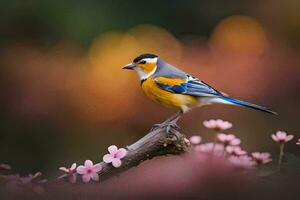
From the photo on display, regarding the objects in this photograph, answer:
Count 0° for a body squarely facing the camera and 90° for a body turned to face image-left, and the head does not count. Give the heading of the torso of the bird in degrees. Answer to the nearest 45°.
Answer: approximately 90°
